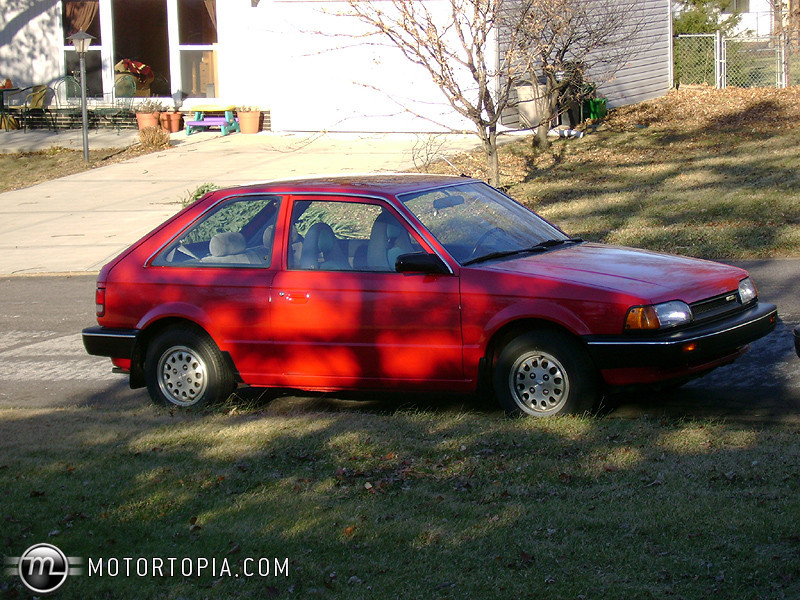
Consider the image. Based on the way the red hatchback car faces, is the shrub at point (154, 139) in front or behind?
behind

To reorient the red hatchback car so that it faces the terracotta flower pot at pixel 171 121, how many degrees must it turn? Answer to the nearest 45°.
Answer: approximately 135° to its left

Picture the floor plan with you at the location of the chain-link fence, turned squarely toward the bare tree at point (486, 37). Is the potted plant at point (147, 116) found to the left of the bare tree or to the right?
right

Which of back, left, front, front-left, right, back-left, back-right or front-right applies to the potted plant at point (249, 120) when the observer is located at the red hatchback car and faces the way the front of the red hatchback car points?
back-left

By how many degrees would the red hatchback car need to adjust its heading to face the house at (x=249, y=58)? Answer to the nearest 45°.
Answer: approximately 135° to its left

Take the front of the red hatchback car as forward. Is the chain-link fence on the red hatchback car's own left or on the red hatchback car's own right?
on the red hatchback car's own left

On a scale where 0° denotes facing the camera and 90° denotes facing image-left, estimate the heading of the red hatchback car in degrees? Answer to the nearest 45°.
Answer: approximately 315°

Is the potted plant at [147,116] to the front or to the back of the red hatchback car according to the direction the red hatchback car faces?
to the back
